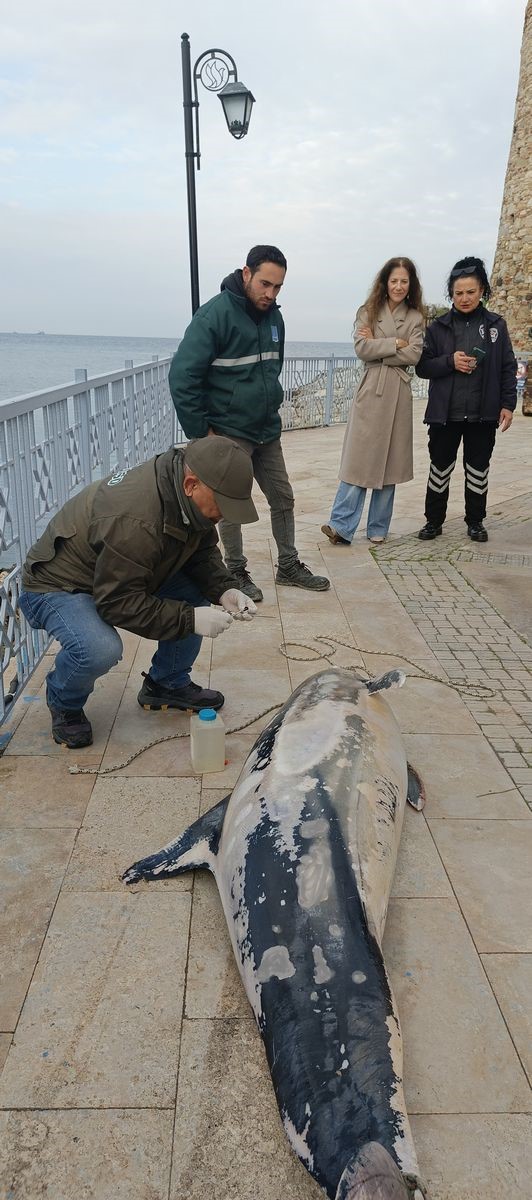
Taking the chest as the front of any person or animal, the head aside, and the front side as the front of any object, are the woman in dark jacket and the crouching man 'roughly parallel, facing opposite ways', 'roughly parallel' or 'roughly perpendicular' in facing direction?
roughly perpendicular

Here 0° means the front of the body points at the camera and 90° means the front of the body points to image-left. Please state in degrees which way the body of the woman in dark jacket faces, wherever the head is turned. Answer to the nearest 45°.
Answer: approximately 0°

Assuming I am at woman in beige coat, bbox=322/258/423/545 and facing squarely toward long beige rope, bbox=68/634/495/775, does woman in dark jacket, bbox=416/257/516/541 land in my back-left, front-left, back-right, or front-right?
back-left

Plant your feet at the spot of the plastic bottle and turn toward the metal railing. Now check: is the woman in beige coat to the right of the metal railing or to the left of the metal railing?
right

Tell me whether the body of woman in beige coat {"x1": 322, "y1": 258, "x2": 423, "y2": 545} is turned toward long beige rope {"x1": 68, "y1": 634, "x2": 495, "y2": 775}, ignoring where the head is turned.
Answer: yes

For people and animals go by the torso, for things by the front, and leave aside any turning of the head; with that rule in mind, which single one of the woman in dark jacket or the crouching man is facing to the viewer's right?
the crouching man

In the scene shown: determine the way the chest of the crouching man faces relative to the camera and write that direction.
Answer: to the viewer's right

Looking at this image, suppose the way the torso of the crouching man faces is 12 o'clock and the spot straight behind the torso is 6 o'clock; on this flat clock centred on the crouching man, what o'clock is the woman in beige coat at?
The woman in beige coat is roughly at 10 o'clock from the crouching man.

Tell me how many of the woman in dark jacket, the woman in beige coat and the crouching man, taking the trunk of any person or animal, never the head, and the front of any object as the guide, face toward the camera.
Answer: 2

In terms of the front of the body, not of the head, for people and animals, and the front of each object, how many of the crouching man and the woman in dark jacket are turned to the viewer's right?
1
